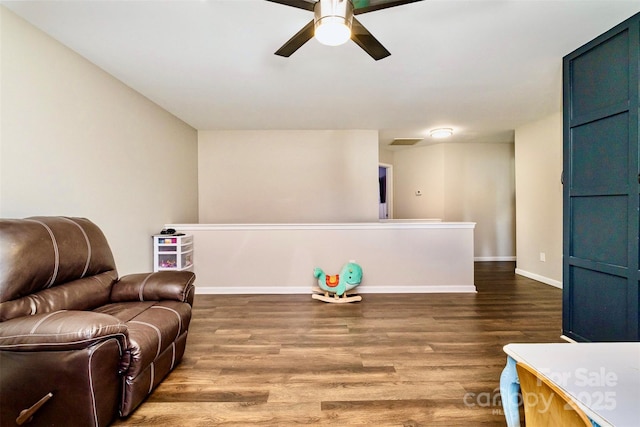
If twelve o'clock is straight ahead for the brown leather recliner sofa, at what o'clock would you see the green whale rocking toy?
The green whale rocking toy is roughly at 10 o'clock from the brown leather recliner sofa.

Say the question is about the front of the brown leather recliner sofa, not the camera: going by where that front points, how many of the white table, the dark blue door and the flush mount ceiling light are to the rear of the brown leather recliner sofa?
0

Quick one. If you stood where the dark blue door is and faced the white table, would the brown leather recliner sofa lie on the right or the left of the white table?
right

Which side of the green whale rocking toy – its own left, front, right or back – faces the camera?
right

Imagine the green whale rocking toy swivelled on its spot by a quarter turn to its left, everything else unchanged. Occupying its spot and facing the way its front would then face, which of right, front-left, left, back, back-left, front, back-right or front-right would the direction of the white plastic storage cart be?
left

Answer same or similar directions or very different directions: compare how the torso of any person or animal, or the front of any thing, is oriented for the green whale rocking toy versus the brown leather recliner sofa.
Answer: same or similar directions

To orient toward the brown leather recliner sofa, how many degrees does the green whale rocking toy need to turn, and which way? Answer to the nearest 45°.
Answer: approximately 135° to its right

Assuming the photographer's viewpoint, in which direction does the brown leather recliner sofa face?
facing the viewer and to the right of the viewer

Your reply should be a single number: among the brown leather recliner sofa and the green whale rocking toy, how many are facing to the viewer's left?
0

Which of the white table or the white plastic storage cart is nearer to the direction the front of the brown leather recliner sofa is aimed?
the white table

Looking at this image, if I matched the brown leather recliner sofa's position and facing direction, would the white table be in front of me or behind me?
in front

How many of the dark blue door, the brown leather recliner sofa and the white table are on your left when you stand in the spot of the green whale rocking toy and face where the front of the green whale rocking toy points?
0

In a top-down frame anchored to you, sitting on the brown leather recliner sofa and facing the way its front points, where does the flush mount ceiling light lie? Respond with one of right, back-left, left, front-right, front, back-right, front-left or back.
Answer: front-left

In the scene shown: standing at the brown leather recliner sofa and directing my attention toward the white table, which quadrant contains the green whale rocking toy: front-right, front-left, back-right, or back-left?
front-left

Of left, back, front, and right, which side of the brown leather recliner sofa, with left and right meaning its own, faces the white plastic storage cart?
left

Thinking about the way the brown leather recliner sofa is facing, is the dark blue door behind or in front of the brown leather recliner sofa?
in front

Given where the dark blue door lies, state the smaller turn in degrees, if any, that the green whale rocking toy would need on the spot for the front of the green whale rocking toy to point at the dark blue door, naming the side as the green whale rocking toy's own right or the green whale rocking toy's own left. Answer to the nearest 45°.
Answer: approximately 45° to the green whale rocking toy's own right

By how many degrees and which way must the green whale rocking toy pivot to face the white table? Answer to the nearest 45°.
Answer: approximately 90° to its right
